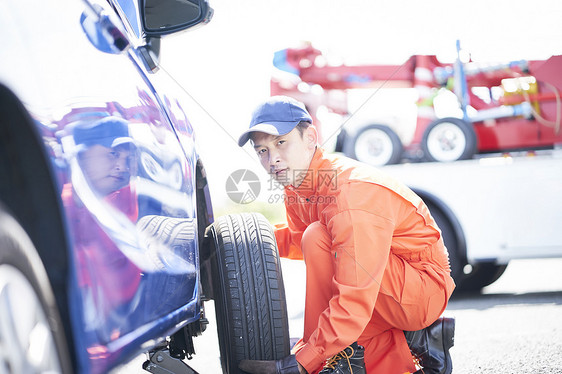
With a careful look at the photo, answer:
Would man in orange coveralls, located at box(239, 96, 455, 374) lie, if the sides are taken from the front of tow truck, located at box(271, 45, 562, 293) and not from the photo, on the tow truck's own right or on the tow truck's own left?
on the tow truck's own right

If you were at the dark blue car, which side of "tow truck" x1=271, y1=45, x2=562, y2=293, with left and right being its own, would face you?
right

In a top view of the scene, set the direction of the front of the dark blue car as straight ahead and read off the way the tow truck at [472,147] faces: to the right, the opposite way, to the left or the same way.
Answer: to the right

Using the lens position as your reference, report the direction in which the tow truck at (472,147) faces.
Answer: facing to the right of the viewer

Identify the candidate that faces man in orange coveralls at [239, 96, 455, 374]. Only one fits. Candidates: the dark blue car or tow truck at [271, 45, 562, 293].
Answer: the dark blue car

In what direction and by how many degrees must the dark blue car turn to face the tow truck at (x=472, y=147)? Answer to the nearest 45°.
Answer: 0° — it already faces it

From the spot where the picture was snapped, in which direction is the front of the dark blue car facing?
facing away from the viewer and to the right of the viewer
